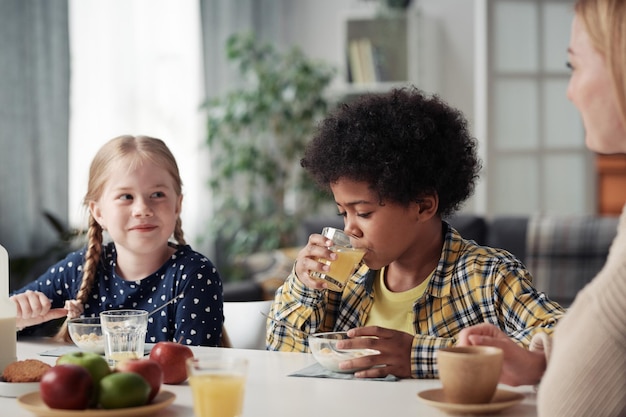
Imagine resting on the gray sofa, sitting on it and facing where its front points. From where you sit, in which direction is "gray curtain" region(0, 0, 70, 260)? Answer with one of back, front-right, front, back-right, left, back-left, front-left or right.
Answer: right

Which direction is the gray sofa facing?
toward the camera

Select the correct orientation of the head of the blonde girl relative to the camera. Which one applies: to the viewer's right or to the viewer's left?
to the viewer's right

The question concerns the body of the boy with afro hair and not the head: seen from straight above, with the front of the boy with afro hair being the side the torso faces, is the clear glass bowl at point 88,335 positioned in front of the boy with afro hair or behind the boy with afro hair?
in front

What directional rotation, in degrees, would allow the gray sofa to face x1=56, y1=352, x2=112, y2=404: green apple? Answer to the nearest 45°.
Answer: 0° — it already faces it

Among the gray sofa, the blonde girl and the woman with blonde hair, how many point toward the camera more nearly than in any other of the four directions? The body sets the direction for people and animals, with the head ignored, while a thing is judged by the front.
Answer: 2

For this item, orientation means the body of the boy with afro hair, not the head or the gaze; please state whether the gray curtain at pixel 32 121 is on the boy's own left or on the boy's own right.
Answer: on the boy's own right

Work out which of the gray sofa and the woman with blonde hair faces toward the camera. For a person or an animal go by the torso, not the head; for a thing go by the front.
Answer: the gray sofa

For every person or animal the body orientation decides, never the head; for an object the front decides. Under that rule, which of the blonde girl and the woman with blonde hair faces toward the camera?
the blonde girl

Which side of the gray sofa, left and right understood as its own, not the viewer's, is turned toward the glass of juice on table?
front

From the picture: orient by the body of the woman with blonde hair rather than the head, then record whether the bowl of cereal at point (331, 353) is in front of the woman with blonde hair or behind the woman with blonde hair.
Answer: in front

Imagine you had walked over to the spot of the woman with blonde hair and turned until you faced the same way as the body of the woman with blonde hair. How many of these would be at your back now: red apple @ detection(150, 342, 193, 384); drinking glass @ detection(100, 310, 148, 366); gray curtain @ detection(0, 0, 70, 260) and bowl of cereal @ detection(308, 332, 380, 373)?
0

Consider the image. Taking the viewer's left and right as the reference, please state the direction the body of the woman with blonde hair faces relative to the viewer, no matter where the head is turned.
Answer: facing away from the viewer and to the left of the viewer

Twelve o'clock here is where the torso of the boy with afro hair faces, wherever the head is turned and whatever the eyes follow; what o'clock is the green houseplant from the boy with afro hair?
The green houseplant is roughly at 4 o'clock from the boy with afro hair.

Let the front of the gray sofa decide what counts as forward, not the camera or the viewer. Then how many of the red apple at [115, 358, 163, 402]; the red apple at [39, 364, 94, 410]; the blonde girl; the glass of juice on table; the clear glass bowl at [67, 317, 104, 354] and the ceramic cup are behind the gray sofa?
0

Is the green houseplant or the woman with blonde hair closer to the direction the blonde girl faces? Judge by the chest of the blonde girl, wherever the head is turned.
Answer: the woman with blonde hair
